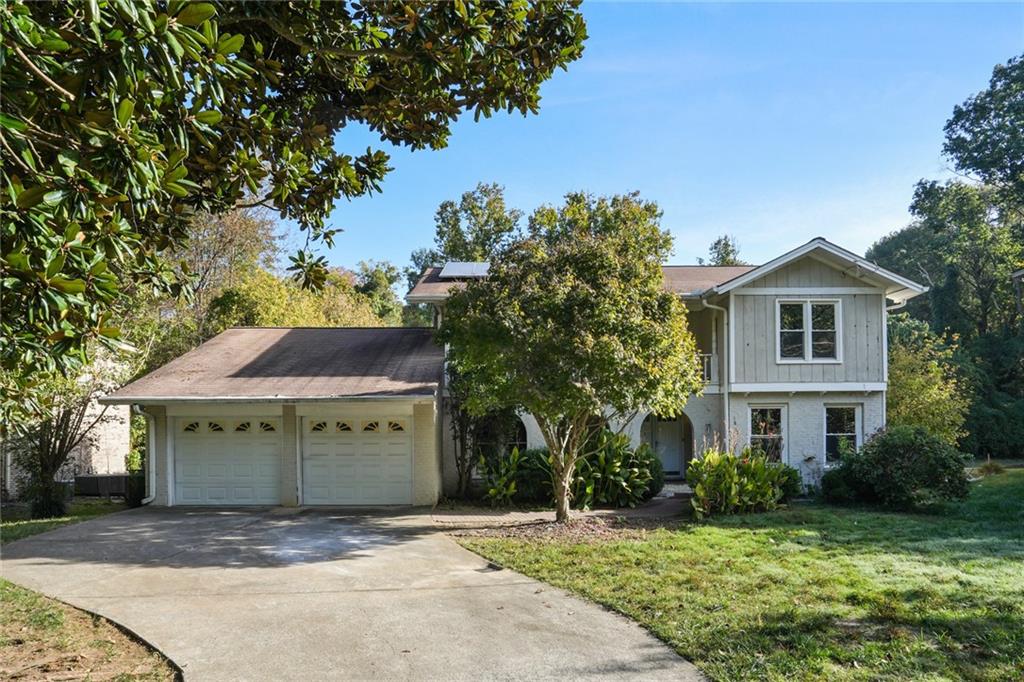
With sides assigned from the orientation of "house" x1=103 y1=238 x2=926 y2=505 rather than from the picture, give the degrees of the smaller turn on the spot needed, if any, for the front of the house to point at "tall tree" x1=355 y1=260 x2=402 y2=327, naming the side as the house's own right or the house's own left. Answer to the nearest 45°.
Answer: approximately 180°

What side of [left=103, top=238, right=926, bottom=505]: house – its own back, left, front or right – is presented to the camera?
front

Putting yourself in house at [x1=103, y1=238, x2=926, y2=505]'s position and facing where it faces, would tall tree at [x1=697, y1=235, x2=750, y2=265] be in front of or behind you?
behind

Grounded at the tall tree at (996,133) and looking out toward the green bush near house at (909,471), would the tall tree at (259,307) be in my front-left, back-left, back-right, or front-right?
front-right

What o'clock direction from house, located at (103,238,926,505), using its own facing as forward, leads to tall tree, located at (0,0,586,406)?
The tall tree is roughly at 12 o'clock from the house.

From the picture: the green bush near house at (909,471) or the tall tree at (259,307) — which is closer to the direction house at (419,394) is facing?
the green bush near house

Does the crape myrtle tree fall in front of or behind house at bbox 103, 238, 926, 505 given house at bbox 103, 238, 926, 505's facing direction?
in front

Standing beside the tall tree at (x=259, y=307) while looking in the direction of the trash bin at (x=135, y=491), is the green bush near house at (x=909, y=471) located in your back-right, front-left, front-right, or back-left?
front-left

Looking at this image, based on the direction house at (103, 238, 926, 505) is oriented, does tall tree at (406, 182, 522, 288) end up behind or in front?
behind
